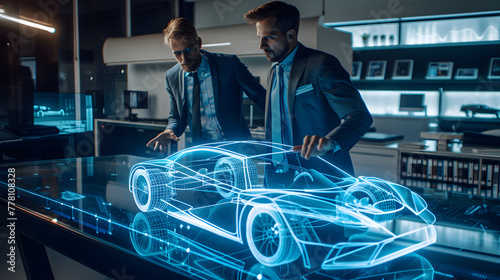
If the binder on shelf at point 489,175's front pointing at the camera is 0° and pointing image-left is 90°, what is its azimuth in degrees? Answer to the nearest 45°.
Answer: approximately 0°

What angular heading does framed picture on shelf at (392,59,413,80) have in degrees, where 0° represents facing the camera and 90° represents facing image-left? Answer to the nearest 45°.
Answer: approximately 0°

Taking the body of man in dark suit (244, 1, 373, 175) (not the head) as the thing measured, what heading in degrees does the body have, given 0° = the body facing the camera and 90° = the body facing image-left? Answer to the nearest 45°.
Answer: approximately 45°
